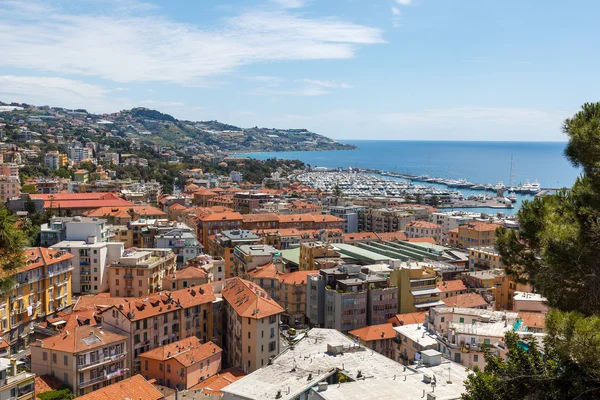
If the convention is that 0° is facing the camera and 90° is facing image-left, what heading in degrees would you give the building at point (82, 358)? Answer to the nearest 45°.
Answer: approximately 315°

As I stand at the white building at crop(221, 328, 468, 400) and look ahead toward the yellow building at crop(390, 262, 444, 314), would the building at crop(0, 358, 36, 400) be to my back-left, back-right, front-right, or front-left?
back-left

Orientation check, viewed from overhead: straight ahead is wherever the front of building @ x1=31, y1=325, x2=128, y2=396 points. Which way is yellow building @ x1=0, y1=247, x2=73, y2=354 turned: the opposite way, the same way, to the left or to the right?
the same way

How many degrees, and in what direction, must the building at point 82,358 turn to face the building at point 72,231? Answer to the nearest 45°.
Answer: approximately 135° to its left

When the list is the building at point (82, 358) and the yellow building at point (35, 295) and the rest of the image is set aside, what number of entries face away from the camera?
0

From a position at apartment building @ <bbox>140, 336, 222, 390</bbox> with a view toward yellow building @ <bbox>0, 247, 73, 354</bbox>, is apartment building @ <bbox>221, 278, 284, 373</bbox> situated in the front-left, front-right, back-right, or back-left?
back-right

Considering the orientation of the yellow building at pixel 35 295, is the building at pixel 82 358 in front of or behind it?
in front

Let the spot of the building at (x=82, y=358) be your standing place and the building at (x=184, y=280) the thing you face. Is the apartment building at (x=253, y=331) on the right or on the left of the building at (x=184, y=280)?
right

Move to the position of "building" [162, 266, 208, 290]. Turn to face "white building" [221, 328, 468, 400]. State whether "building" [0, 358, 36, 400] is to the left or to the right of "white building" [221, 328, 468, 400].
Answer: right

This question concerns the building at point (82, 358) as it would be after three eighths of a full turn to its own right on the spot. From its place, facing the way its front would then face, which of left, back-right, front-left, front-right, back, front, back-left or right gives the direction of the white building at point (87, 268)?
right

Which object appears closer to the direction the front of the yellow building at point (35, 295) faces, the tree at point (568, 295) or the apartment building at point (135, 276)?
the tree

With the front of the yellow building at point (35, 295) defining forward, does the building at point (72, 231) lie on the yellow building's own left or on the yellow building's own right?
on the yellow building's own left

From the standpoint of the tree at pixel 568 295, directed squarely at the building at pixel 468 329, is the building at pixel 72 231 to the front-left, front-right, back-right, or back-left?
front-left
